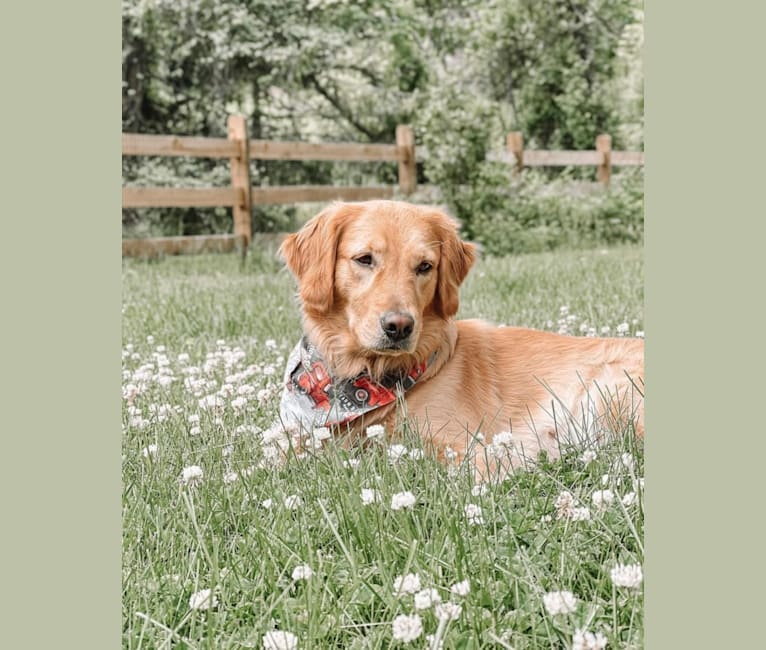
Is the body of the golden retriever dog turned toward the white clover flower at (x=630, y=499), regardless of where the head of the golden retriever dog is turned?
no

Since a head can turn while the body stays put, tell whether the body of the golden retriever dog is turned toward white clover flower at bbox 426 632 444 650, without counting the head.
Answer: no

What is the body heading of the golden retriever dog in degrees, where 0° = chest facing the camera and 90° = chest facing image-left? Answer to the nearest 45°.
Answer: approximately 90°

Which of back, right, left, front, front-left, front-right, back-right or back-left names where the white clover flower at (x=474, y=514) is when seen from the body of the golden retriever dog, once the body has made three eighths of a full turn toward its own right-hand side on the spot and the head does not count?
back-right

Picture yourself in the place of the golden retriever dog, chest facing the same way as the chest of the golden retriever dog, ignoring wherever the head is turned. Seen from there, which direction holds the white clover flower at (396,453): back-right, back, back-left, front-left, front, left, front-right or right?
left

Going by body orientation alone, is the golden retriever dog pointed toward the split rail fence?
no

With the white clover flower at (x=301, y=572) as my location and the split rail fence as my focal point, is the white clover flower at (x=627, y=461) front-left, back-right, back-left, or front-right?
front-right

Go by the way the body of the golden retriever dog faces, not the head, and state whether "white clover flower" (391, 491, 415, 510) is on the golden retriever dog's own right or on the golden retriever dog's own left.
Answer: on the golden retriever dog's own left

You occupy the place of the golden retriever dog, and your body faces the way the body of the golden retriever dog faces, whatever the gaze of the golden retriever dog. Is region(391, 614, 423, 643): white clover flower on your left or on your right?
on your left

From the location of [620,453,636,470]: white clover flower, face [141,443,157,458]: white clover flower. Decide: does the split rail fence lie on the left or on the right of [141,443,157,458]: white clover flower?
right
